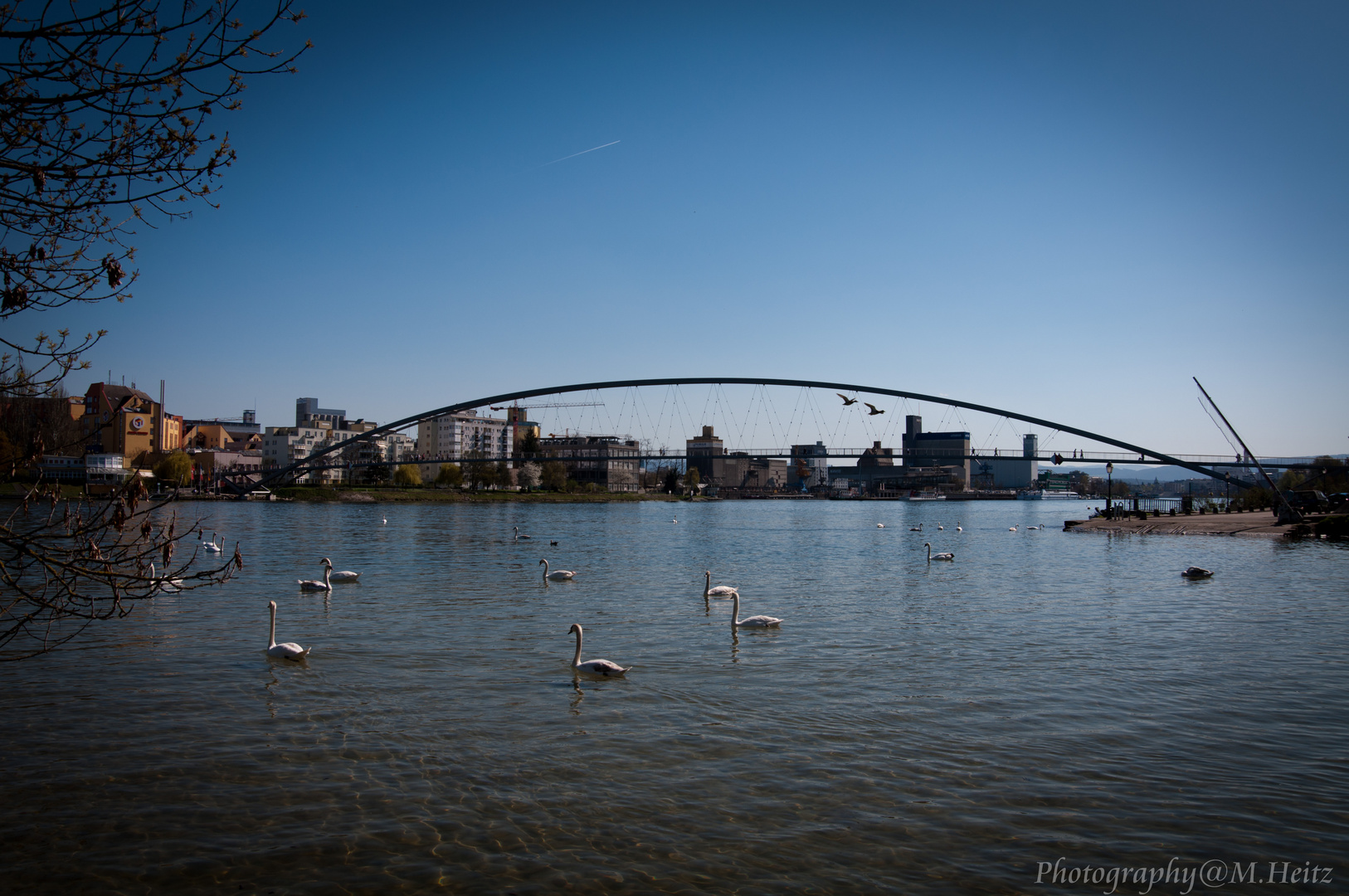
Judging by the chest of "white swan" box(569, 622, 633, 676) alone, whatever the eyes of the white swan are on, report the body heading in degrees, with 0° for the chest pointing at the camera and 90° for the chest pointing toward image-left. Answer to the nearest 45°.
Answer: approximately 90°
